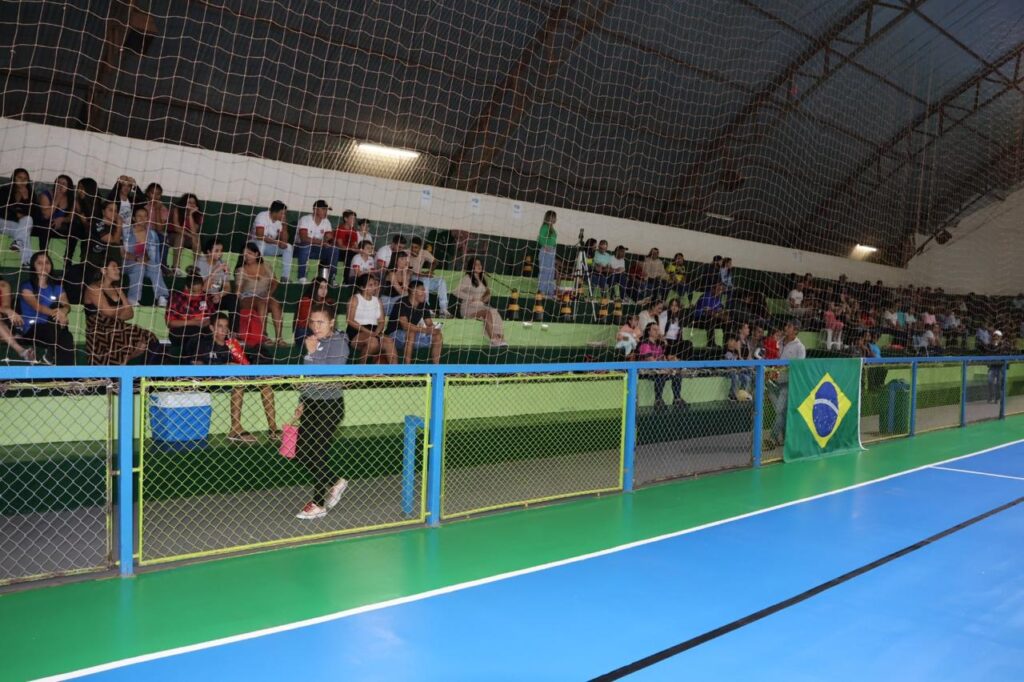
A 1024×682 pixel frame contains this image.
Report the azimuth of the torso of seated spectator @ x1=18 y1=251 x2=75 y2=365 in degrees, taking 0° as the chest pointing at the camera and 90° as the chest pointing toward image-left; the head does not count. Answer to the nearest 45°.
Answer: approximately 315°

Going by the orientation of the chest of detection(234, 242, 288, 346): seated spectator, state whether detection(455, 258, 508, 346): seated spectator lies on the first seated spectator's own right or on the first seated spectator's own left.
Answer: on the first seated spectator's own left

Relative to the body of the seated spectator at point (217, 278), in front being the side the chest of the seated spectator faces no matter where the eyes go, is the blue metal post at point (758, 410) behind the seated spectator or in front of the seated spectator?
in front

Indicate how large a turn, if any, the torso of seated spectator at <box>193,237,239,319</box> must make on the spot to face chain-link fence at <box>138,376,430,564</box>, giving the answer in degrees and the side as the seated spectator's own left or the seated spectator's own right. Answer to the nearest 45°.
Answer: approximately 45° to the seated spectator's own right
